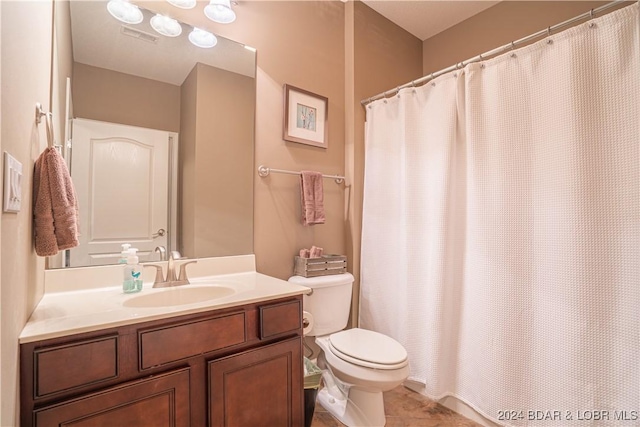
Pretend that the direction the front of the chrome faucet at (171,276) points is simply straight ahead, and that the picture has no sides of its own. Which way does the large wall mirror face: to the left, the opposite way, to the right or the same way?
the same way

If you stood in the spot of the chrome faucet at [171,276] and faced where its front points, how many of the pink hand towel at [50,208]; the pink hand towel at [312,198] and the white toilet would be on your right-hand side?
1

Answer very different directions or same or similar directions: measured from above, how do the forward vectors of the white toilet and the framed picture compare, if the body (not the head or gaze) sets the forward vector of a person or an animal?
same or similar directions

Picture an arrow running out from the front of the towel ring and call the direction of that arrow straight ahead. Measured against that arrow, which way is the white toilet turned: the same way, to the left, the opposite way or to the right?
to the right

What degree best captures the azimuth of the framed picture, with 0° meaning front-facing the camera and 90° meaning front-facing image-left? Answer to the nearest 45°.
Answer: approximately 315°

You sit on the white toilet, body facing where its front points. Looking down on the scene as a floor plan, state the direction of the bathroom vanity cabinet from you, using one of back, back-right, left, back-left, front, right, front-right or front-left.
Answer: right

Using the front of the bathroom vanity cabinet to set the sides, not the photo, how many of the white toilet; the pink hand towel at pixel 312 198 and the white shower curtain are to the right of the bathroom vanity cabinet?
0

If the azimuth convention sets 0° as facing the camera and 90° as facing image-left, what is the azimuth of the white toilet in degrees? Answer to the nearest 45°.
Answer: approximately 315°

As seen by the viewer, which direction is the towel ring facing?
to the viewer's right

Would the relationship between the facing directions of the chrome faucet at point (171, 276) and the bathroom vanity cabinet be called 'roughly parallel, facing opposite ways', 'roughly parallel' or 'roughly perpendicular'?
roughly parallel

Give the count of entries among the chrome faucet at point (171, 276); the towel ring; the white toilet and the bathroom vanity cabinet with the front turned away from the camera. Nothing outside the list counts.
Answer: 0

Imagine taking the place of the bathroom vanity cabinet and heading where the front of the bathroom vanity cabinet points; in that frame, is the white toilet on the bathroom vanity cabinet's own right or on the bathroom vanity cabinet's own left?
on the bathroom vanity cabinet's own left

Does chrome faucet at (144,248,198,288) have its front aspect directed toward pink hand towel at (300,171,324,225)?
no

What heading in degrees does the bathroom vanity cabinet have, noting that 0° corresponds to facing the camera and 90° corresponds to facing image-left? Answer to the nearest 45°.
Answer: approximately 315°

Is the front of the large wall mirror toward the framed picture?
no

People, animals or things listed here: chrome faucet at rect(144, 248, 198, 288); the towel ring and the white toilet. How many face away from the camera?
0

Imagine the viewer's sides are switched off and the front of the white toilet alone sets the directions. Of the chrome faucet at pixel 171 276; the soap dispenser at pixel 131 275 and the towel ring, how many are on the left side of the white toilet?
0

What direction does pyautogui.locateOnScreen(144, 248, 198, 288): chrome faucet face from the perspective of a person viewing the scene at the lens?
facing the viewer and to the right of the viewer

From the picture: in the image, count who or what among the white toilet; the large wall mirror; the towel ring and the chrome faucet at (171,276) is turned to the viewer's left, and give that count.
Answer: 0

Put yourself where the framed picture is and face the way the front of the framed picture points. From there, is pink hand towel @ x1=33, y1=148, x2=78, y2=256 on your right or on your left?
on your right
